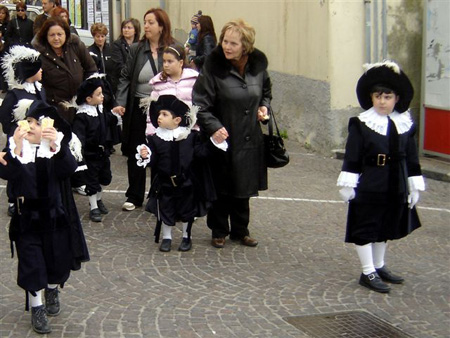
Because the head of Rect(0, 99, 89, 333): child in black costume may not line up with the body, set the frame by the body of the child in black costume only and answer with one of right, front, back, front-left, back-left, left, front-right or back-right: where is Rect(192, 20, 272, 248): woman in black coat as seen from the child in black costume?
back-left

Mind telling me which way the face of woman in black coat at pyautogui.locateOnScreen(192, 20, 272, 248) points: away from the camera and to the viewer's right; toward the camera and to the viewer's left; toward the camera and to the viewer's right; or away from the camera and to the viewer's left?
toward the camera and to the viewer's left

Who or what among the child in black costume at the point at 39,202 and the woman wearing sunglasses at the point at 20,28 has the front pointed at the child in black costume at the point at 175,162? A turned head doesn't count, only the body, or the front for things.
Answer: the woman wearing sunglasses

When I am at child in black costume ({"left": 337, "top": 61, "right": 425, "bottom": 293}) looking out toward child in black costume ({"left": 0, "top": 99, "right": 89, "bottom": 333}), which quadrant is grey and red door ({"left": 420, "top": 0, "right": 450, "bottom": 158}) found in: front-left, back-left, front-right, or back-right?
back-right

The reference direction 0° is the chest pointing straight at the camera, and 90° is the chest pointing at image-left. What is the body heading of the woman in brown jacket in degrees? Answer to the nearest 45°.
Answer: approximately 0°

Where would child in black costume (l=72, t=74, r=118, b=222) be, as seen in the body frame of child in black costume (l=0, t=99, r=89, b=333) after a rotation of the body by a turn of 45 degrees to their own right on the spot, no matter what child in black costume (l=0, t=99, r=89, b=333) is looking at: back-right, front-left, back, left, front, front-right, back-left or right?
back-right

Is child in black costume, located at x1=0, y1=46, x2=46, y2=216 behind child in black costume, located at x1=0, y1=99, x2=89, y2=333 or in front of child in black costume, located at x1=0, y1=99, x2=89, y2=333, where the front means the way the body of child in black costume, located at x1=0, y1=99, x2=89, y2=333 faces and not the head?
behind

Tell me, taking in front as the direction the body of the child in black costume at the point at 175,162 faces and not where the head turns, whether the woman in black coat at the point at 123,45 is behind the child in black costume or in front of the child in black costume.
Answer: behind

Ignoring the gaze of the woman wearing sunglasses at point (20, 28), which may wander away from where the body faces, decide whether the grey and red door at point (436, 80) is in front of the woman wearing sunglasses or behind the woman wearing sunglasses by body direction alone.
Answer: in front

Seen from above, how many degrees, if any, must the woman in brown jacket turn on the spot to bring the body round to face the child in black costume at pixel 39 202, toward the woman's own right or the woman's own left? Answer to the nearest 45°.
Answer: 0° — they already face them

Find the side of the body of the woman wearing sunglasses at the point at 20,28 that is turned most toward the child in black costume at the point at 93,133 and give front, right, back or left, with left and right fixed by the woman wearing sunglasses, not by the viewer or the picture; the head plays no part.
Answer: front

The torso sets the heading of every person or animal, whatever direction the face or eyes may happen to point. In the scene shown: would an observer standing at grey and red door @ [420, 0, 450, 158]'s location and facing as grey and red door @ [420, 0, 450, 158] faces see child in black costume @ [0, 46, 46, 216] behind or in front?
in front
